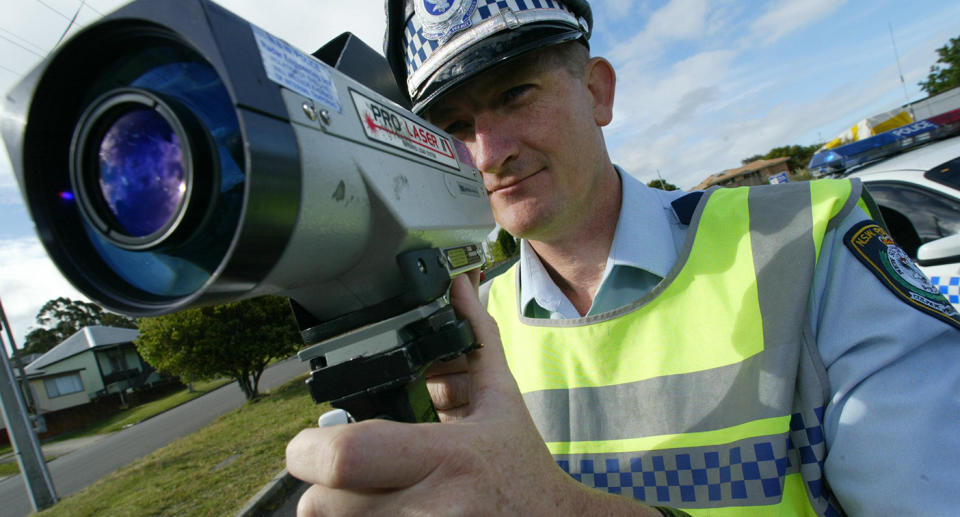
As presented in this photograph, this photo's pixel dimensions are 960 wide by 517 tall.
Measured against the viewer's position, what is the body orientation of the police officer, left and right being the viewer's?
facing the viewer and to the left of the viewer

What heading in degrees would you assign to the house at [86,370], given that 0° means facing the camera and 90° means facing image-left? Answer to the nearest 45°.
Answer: approximately 315°

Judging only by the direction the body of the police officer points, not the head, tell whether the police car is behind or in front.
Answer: behind

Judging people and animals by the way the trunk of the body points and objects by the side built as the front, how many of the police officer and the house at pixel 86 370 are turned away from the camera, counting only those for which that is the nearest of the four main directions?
0

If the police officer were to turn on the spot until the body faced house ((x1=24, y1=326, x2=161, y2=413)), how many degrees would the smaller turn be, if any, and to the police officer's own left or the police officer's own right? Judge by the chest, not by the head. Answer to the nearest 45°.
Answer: approximately 90° to the police officer's own right

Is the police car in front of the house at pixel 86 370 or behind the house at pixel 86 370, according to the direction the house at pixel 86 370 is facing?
in front

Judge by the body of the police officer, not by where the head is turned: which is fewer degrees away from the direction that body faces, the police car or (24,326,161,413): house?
the house
